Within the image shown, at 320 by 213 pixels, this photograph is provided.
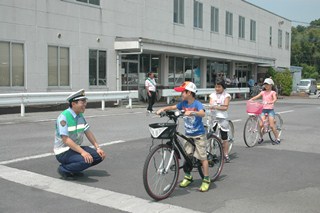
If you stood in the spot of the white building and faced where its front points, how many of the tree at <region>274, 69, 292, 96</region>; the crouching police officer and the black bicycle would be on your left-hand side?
1

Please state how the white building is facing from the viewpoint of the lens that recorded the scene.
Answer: facing the viewer and to the right of the viewer

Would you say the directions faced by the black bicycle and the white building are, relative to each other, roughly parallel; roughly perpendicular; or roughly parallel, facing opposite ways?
roughly perpendicular

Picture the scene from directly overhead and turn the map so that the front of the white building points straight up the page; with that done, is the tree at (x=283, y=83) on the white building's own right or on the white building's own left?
on the white building's own left

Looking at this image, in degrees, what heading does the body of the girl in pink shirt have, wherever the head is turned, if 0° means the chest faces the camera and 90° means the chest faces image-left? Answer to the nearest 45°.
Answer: approximately 45°

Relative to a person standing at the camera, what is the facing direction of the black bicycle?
facing the viewer and to the left of the viewer

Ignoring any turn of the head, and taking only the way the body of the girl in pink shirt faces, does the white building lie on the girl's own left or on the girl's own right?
on the girl's own right

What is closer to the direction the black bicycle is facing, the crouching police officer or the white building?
the crouching police officer

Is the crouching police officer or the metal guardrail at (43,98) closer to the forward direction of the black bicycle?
the crouching police officer

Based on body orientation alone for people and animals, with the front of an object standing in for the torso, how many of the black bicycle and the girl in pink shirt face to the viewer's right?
0

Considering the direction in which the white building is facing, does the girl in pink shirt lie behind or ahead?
ahead

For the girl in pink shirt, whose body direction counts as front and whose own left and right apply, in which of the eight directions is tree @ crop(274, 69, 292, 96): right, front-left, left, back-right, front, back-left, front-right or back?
back-right
